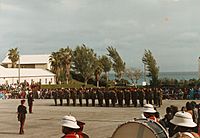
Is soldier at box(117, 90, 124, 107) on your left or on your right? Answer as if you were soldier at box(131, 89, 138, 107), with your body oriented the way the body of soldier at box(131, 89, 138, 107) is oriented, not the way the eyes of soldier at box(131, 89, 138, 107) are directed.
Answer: on your right

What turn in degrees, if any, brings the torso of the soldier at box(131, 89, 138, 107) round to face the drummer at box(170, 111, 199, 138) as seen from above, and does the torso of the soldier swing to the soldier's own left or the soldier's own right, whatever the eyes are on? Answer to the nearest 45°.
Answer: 0° — they already face them

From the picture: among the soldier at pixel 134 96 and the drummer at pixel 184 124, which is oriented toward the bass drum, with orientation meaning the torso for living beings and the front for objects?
the soldier

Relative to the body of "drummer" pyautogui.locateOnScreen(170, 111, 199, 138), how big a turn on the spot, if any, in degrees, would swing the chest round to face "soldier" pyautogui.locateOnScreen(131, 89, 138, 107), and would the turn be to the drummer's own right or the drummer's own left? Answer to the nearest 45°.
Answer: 0° — they already face them

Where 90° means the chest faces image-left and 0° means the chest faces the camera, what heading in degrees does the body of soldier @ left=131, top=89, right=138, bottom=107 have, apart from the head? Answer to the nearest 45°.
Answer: approximately 0°

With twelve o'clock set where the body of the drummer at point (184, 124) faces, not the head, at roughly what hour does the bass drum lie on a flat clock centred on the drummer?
The bass drum is roughly at 8 o'clock from the drummer.

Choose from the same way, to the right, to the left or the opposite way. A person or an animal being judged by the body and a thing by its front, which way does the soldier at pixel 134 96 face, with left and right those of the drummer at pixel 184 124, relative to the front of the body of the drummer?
the opposite way

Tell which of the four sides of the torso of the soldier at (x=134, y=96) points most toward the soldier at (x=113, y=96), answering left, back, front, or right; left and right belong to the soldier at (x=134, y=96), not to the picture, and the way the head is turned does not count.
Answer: right

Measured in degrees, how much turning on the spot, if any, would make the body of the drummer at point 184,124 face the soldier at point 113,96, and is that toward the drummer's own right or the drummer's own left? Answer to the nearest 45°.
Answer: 0° — they already face them

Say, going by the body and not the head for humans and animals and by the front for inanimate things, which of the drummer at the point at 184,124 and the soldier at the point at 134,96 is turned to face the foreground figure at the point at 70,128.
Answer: the soldier

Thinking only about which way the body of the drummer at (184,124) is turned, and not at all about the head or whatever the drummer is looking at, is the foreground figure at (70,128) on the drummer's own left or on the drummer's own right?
on the drummer's own left

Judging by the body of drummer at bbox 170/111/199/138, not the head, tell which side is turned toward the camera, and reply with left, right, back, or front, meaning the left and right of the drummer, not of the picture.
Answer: back
